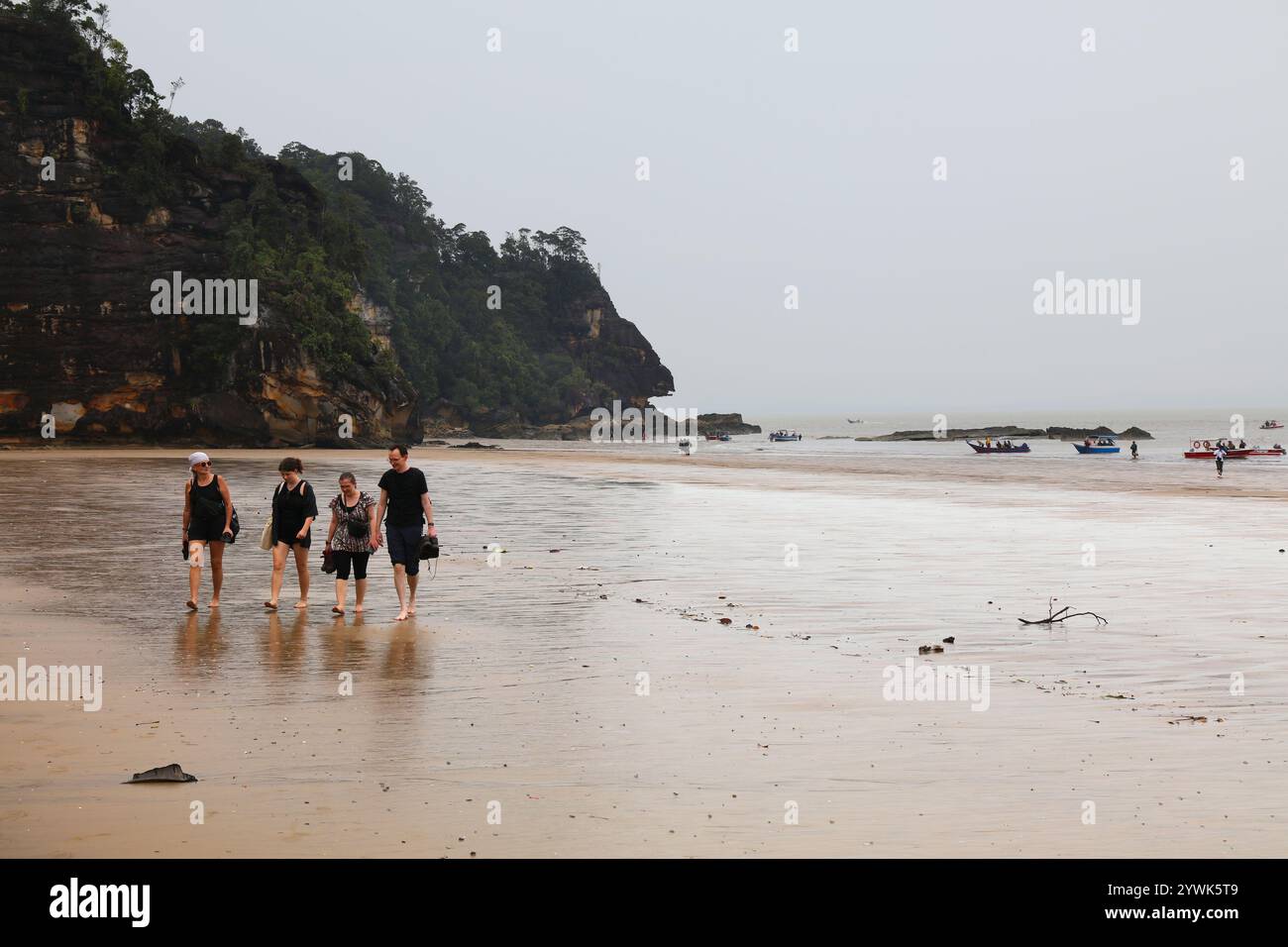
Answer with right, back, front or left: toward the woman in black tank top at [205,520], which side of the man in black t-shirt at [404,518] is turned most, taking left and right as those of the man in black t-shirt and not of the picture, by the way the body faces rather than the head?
right

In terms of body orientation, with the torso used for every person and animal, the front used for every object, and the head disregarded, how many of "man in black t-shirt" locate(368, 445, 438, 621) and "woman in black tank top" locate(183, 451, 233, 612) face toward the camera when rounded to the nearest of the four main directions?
2

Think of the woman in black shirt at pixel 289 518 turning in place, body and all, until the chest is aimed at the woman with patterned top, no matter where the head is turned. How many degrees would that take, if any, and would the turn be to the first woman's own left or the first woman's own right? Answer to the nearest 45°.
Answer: approximately 90° to the first woman's own left

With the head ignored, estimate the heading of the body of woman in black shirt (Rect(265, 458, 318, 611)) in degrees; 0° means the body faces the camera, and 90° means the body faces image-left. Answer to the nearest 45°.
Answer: approximately 45°

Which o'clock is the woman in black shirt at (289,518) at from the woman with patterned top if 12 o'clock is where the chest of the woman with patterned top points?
The woman in black shirt is roughly at 4 o'clock from the woman with patterned top.

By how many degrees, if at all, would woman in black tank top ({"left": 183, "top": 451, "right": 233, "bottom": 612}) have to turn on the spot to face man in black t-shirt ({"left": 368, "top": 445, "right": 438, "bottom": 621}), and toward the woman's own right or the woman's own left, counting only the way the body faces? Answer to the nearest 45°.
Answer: approximately 45° to the woman's own left

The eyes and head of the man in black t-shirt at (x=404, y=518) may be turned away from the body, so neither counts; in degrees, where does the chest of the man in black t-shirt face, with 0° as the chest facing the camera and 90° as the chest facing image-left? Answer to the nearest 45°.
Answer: approximately 0°

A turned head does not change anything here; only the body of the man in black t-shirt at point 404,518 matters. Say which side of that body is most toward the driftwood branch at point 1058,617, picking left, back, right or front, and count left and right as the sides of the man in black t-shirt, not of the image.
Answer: left

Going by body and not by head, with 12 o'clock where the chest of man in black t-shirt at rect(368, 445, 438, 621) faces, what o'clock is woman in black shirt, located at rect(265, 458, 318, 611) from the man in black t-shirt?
The woman in black shirt is roughly at 4 o'clock from the man in black t-shirt.
